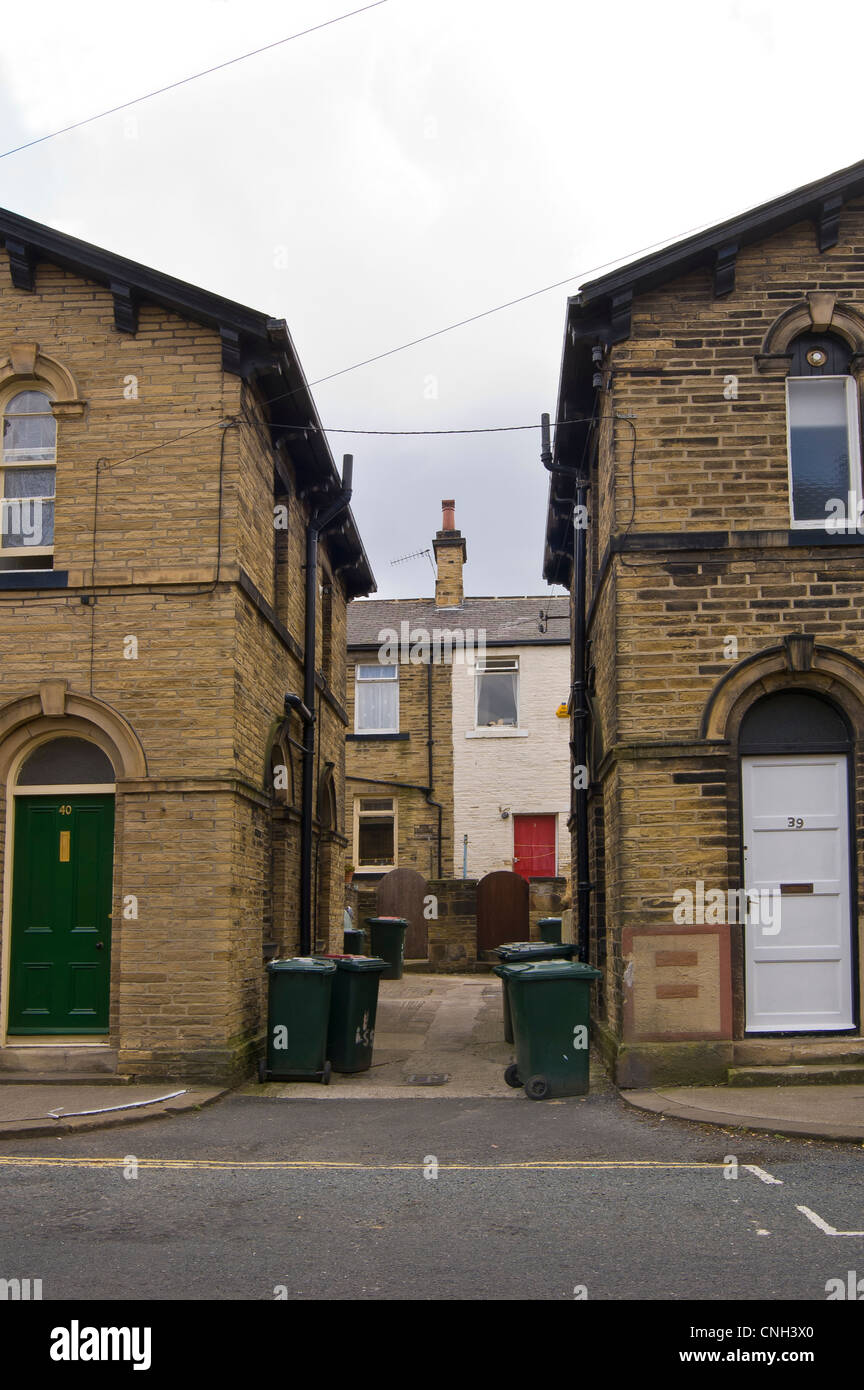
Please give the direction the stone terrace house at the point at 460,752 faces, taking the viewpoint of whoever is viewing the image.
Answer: facing the viewer

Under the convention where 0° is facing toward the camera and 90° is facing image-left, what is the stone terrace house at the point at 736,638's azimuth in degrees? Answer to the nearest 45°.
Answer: approximately 0°

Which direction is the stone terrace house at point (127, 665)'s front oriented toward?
toward the camera

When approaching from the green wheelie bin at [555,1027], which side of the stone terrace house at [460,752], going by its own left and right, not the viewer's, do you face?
front

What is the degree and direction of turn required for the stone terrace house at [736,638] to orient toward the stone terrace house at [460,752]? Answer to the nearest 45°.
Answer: approximately 180°

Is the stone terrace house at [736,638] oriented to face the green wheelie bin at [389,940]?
no

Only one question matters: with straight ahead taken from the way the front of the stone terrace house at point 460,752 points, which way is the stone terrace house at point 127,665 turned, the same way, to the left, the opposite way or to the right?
the same way

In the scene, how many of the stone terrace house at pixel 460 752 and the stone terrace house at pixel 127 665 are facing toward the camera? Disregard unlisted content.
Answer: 2

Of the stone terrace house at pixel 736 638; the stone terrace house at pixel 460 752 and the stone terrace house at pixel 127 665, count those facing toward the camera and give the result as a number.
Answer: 3

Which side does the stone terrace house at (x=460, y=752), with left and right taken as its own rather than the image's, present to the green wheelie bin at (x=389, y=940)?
front

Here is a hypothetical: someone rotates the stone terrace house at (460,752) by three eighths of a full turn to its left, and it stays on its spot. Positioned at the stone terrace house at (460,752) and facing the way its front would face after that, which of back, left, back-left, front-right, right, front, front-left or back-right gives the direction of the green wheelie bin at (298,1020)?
back-right

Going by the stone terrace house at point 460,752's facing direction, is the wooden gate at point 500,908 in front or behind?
in front

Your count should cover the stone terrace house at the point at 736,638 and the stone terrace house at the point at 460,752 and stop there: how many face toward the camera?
2

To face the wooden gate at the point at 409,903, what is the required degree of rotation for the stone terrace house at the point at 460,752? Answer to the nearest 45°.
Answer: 0° — it already faces it

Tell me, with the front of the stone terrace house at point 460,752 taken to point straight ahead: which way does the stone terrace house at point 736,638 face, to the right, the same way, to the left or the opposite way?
the same way
